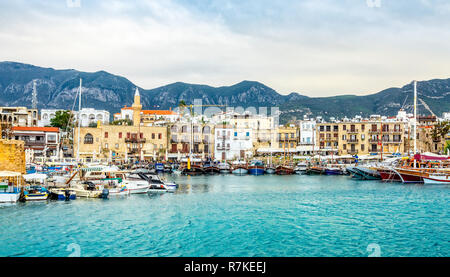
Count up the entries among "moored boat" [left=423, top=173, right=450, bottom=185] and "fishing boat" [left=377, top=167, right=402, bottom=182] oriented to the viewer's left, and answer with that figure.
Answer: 2

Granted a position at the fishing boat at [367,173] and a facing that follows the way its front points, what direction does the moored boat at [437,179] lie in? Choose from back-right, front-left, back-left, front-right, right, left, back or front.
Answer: back-left

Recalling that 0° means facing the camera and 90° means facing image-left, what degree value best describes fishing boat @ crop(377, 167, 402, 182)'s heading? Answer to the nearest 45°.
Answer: approximately 90°

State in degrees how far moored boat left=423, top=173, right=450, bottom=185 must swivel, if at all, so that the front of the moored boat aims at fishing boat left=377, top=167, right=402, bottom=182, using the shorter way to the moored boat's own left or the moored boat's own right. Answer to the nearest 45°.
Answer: approximately 45° to the moored boat's own right

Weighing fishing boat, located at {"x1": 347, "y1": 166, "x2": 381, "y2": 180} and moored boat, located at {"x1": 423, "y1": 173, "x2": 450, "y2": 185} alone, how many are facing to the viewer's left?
2

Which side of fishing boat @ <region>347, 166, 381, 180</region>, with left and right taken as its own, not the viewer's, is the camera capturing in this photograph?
left

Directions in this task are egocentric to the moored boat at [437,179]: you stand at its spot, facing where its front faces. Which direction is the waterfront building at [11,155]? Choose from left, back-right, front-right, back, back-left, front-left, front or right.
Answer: front-left

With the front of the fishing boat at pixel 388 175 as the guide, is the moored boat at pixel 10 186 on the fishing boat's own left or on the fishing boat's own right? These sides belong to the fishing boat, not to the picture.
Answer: on the fishing boat's own left

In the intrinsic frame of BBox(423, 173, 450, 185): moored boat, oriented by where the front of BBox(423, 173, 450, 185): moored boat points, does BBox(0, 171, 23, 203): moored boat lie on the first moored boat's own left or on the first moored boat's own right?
on the first moored boat's own left

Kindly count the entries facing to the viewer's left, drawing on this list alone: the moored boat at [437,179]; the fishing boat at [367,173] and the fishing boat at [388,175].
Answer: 3

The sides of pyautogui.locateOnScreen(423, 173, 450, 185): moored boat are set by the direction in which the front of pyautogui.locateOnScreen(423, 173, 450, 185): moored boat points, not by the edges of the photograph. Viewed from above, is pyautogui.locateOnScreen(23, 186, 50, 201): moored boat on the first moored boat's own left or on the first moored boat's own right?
on the first moored boat's own left

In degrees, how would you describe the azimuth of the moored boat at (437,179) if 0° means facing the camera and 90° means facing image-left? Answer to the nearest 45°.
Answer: approximately 90°
